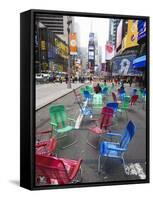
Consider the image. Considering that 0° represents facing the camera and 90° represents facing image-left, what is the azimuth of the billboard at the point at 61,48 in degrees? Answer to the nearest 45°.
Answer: approximately 315°

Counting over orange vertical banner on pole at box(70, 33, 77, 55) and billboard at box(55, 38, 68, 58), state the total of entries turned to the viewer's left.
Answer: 0

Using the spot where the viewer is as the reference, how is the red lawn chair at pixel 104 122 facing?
facing the viewer and to the left of the viewer

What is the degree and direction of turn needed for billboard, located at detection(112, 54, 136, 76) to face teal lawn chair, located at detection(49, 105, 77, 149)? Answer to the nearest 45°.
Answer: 0° — it already faces it

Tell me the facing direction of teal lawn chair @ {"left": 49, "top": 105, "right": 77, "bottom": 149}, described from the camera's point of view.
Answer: facing the viewer and to the right of the viewer

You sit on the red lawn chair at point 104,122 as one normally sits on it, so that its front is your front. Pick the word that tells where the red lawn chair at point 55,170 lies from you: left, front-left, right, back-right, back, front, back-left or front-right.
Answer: front
